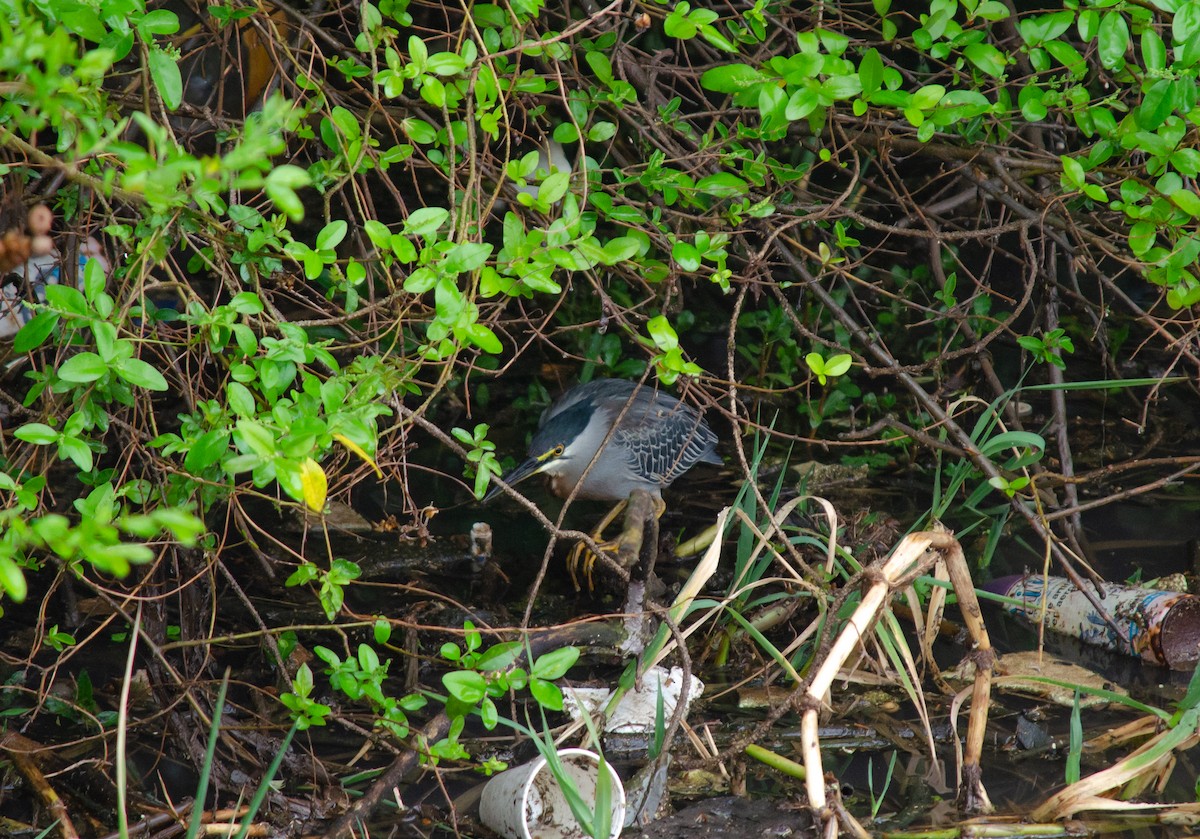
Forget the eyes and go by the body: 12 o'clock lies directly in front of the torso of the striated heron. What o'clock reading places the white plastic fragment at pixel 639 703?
The white plastic fragment is roughly at 9 o'clock from the striated heron.

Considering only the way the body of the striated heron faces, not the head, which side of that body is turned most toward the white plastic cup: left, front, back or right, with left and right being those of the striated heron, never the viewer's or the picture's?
left

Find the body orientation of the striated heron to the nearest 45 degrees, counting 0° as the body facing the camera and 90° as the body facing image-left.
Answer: approximately 90°

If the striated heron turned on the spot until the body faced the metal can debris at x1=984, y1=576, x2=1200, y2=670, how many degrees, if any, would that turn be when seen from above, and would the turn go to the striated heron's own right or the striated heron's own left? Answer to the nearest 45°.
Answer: approximately 135° to the striated heron's own left

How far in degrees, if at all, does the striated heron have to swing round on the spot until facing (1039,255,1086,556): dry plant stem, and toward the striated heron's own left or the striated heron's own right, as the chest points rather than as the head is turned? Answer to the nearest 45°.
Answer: approximately 135° to the striated heron's own left
